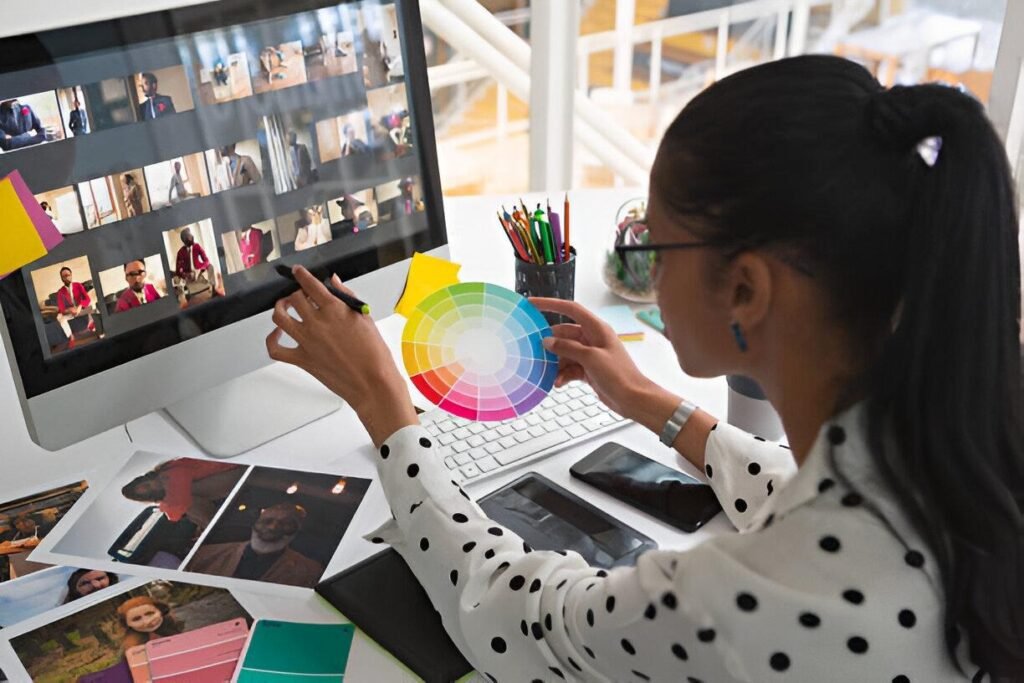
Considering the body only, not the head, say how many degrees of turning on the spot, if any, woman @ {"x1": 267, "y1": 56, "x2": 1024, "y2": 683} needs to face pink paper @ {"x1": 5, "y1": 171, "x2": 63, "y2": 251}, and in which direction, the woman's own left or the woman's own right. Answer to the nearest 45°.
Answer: approximately 45° to the woman's own left

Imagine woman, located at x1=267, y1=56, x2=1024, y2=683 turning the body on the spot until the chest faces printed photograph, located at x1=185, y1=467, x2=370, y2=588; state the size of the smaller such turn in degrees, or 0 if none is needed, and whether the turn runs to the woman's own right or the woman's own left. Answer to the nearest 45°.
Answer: approximately 45° to the woman's own left

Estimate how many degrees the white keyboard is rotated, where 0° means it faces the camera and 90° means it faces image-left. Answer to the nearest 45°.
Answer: approximately 315°

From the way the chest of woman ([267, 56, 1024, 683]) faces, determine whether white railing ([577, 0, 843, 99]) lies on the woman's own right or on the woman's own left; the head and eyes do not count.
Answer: on the woman's own right

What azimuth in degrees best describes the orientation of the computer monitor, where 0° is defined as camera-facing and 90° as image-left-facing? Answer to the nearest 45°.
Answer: approximately 315°

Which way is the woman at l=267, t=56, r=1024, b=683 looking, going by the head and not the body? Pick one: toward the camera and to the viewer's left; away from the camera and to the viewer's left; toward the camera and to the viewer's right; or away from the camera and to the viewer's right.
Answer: away from the camera and to the viewer's left

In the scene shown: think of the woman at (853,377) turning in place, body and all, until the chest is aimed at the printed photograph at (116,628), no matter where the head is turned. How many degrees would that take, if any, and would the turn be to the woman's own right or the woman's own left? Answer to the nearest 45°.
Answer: approximately 45° to the woman's own left

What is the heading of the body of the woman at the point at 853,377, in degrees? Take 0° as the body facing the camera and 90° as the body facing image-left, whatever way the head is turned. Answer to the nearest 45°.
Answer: approximately 135°

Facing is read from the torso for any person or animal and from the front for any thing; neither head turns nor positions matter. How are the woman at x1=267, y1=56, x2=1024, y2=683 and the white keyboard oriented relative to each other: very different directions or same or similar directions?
very different directions
